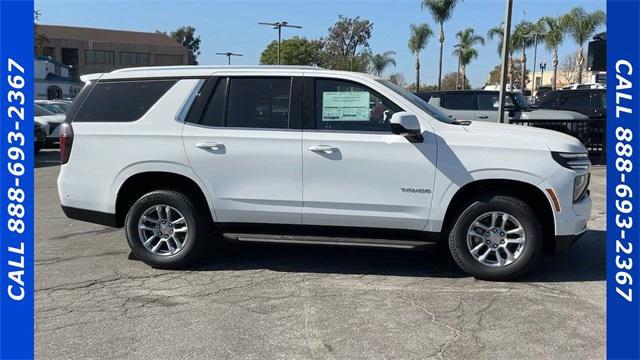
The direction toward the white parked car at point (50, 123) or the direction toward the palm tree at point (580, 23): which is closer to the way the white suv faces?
the palm tree

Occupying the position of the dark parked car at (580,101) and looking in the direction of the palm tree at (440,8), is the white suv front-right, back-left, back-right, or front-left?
back-left

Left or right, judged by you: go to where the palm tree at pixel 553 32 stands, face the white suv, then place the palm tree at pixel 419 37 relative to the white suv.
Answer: right

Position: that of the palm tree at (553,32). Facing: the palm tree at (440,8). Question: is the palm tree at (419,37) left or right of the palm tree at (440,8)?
right

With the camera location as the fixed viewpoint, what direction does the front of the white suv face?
facing to the right of the viewer

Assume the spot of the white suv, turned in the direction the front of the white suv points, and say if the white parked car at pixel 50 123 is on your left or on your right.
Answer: on your left

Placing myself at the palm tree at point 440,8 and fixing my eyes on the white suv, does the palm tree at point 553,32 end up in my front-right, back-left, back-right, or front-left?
back-left

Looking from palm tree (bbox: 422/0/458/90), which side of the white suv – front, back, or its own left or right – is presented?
left

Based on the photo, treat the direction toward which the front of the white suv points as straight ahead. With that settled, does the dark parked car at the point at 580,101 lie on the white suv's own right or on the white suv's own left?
on the white suv's own left

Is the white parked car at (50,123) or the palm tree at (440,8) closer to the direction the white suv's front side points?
the palm tree

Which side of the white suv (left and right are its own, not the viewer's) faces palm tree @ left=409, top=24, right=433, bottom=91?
left

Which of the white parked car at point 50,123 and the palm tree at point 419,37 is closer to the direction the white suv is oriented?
the palm tree
